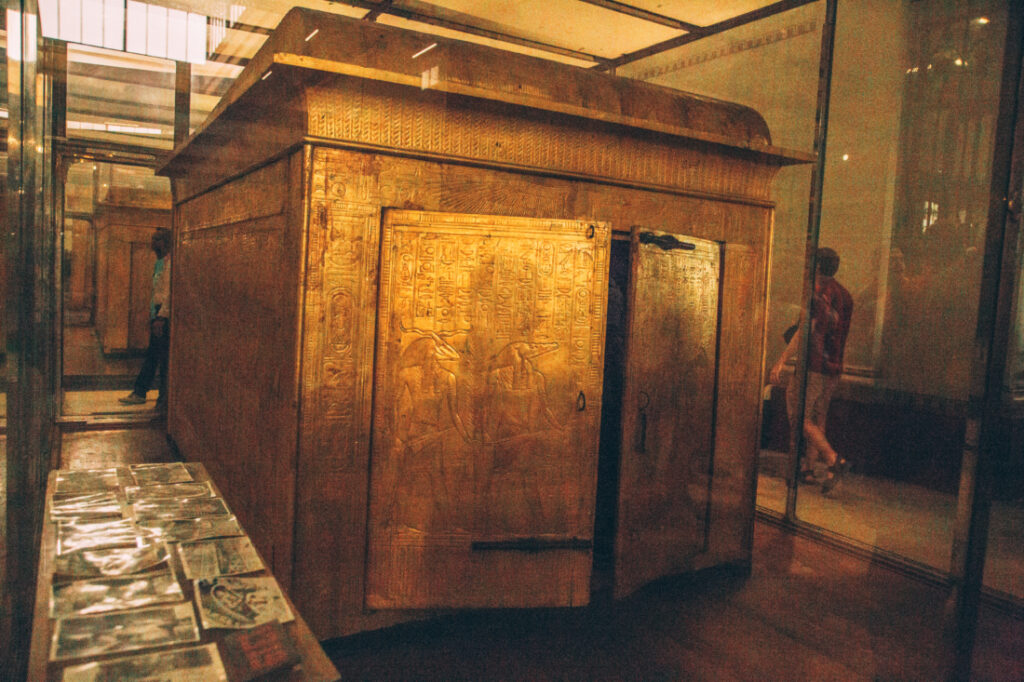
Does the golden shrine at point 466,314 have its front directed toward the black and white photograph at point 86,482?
no

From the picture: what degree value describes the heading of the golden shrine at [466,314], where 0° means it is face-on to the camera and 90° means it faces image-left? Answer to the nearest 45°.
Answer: approximately 315°

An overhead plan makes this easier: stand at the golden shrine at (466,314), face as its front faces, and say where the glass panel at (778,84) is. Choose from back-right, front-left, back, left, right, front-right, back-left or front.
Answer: left

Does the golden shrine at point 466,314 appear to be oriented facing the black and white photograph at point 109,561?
no

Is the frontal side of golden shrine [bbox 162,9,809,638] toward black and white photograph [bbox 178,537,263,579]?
no

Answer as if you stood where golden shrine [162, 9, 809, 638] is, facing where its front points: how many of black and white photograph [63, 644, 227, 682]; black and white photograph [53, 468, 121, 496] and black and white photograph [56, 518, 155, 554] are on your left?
0

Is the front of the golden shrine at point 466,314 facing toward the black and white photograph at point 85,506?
no

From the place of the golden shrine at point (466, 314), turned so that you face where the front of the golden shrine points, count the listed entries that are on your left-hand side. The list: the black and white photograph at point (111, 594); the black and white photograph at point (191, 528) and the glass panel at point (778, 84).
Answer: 1

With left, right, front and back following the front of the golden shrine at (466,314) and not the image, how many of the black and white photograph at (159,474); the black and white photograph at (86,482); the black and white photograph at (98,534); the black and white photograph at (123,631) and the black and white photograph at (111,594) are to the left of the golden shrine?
0

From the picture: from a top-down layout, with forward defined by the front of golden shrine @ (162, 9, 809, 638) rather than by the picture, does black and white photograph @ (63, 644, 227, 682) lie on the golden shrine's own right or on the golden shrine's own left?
on the golden shrine's own right

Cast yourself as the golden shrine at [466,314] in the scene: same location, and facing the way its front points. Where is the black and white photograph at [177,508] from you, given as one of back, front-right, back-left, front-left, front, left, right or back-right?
right

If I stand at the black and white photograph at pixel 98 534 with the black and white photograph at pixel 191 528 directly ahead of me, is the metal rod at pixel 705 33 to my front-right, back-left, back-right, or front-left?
front-left

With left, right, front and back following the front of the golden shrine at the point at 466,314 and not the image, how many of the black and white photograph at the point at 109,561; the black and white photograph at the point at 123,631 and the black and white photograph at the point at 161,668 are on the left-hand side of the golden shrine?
0

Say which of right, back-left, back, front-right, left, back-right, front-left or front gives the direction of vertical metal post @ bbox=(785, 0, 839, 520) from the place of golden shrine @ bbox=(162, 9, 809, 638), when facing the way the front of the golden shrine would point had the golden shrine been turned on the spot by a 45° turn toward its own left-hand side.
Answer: front-left

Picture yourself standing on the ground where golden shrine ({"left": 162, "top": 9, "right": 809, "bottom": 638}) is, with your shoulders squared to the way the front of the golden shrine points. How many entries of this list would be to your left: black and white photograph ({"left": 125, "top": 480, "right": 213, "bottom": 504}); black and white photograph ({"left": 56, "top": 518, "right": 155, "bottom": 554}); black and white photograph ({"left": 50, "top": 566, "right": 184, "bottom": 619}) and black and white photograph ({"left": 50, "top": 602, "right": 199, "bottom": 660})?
0

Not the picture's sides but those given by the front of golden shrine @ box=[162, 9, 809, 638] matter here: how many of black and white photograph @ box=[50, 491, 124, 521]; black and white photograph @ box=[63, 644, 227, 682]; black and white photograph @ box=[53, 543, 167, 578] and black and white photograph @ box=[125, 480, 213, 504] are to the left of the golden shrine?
0

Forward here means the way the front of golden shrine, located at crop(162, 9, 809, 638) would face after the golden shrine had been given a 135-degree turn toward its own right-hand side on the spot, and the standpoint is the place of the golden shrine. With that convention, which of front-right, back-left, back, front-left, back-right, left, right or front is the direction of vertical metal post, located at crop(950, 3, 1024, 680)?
back

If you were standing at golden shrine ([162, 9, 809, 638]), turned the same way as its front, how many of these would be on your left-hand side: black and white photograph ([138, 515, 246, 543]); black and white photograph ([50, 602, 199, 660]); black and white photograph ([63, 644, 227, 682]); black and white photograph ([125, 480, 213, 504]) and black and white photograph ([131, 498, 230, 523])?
0
